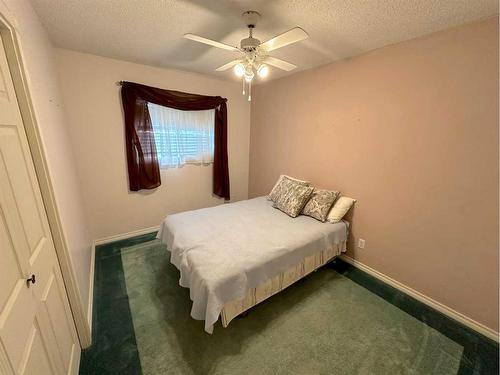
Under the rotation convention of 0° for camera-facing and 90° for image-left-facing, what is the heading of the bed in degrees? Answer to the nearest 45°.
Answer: approximately 45°

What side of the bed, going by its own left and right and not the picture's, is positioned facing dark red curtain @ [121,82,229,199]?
right

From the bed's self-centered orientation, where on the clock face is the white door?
The white door is roughly at 12 o'clock from the bed.

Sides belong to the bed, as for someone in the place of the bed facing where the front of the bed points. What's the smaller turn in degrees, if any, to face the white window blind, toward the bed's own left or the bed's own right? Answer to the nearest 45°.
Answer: approximately 90° to the bed's own right
